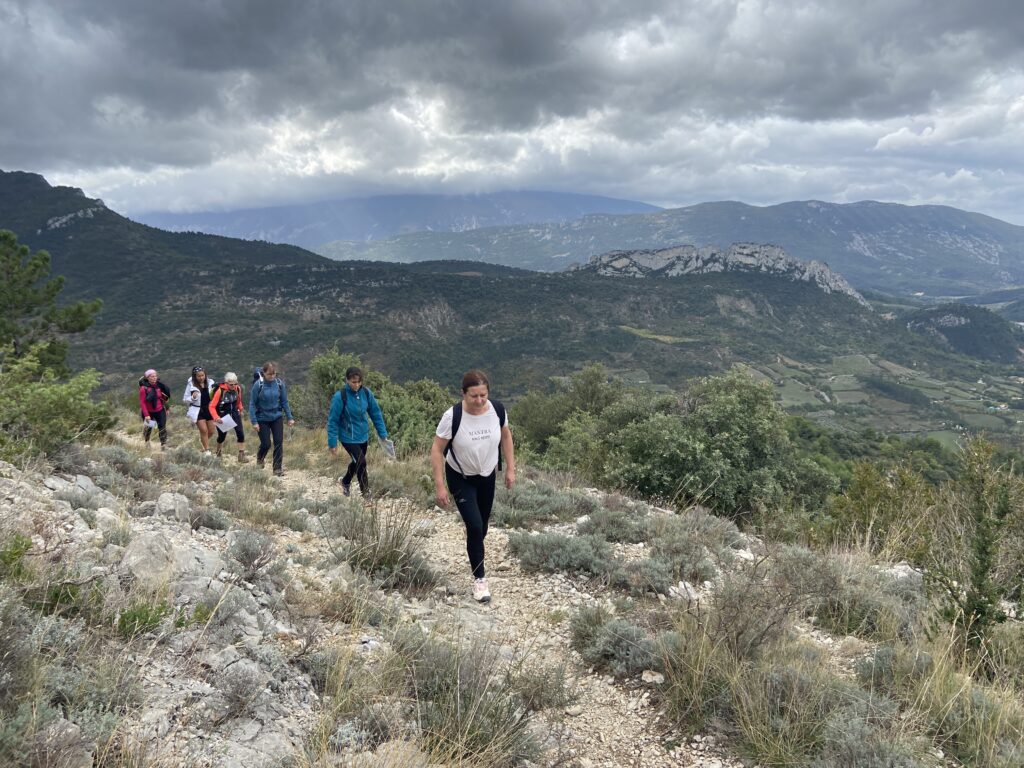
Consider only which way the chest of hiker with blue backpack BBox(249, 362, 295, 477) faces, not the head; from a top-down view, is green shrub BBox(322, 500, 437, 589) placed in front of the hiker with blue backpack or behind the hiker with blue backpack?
in front

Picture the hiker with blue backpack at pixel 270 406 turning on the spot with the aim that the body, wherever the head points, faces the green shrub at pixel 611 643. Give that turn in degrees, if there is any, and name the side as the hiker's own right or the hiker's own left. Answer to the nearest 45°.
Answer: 0° — they already face it

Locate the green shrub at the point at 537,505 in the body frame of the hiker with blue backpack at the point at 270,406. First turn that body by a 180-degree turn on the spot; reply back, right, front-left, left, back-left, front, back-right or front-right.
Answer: back-right

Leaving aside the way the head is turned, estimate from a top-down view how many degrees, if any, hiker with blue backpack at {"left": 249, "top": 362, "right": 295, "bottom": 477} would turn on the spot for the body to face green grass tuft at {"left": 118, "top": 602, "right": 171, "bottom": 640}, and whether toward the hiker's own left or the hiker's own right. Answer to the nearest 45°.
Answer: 0° — they already face it

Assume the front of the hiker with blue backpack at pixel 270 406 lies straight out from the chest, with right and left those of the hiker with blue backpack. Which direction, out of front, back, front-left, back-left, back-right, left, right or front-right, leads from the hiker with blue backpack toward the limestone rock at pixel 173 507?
front

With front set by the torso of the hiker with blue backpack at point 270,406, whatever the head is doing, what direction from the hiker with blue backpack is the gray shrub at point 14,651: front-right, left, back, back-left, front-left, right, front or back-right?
front

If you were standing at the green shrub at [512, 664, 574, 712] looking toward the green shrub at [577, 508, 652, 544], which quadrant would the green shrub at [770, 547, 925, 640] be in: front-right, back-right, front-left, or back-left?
front-right

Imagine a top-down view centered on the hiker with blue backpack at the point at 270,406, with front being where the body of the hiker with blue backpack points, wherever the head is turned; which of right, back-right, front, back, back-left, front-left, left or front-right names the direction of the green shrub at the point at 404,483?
front-left

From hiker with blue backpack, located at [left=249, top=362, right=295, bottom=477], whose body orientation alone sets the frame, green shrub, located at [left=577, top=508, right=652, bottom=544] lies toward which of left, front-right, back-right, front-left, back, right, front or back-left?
front-left

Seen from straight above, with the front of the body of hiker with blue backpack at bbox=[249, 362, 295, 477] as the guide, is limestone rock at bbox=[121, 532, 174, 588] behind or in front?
in front

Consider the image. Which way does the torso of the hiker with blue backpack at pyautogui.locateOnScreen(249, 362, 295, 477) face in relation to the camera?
toward the camera

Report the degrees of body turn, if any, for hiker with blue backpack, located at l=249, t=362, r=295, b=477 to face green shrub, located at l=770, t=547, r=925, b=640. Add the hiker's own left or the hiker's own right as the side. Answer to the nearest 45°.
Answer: approximately 45° to the hiker's own left

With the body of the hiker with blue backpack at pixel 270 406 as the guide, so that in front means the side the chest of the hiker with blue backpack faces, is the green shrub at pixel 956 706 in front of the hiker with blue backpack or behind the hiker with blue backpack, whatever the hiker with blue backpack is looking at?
in front
